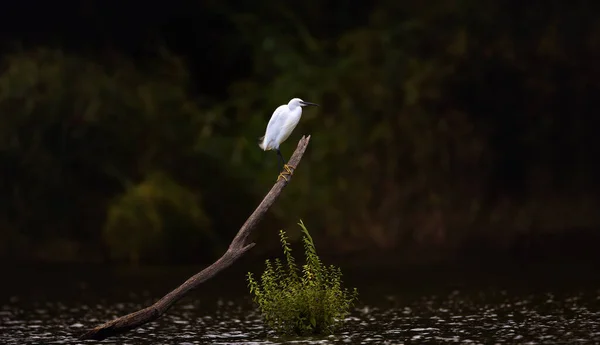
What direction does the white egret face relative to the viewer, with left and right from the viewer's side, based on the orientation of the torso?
facing to the right of the viewer
